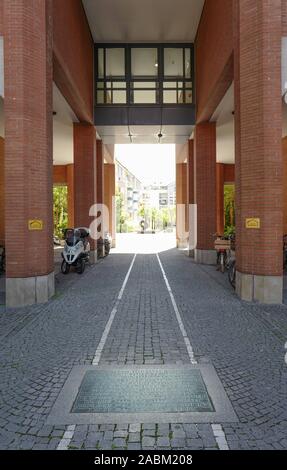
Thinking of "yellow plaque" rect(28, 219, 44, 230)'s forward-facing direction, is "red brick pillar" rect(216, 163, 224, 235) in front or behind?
behind

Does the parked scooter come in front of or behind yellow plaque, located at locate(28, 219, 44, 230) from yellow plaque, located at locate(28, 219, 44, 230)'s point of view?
behind

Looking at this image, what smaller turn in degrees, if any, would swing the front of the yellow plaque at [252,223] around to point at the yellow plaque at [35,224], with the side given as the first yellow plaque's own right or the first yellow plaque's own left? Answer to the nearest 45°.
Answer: approximately 90° to the first yellow plaque's own right

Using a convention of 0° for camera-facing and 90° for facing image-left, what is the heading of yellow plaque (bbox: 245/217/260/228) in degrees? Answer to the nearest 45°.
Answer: approximately 0°

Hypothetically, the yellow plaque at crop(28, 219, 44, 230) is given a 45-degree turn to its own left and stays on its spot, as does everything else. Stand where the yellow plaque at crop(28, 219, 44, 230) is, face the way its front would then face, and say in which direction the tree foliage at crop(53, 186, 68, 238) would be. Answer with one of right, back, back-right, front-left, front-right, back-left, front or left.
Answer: back-left

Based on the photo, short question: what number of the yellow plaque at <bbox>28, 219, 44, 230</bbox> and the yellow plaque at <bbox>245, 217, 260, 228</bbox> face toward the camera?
2

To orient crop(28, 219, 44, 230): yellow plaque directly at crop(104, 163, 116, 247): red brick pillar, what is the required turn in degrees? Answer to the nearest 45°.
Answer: approximately 180°

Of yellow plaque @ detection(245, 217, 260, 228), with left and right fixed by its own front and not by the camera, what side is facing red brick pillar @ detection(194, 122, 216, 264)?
back

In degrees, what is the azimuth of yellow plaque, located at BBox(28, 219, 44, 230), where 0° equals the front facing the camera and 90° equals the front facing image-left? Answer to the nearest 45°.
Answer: approximately 0°

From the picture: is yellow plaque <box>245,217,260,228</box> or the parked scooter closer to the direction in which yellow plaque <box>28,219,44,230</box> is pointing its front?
the yellow plaque

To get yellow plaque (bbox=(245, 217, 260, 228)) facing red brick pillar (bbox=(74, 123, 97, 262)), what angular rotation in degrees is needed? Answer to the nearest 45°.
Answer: approximately 135° to its right

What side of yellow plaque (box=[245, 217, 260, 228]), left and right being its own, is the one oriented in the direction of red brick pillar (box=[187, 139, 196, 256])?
back
